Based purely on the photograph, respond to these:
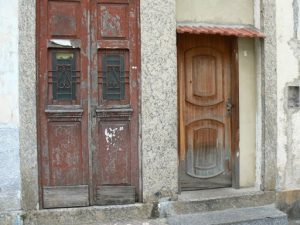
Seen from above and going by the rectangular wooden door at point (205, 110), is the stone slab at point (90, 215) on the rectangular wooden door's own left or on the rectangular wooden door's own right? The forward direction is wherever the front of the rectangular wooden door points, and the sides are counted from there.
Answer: on the rectangular wooden door's own right

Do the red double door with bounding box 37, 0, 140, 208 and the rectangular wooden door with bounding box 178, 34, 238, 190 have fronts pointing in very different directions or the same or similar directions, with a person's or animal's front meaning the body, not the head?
same or similar directions

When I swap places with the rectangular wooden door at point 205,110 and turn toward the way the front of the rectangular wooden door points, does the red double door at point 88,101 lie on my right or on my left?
on my right

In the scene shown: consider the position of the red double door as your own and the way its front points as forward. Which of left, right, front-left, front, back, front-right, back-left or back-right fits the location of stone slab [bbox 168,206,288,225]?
left

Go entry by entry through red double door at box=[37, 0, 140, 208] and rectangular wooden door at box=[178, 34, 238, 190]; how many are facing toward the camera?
2

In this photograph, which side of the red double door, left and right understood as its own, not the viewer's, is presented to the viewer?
front

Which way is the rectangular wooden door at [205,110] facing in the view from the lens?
facing the viewer

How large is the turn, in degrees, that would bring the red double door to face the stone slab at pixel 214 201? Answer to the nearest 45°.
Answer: approximately 90° to its left
